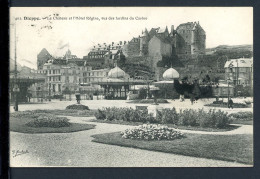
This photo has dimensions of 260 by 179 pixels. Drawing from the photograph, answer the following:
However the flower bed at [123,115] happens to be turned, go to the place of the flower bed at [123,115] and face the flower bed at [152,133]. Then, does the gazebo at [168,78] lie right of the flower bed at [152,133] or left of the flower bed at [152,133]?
left
